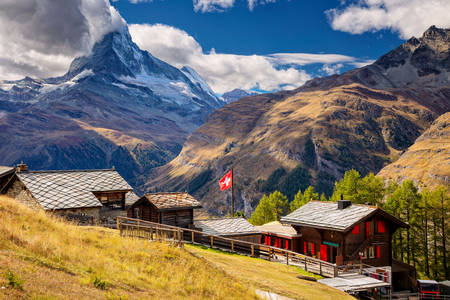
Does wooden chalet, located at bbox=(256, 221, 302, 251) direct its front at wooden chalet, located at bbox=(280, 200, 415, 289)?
no

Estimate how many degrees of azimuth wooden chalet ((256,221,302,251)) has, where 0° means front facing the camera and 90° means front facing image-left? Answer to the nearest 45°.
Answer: approximately 45°
